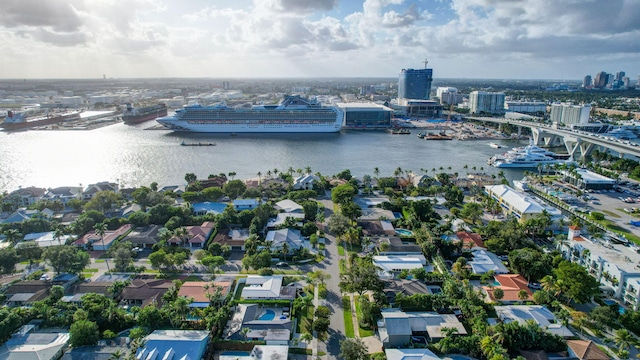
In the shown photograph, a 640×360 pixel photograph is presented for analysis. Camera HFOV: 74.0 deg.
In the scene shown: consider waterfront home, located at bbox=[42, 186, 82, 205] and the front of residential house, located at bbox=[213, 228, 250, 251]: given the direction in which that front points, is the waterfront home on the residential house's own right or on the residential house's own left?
on the residential house's own right

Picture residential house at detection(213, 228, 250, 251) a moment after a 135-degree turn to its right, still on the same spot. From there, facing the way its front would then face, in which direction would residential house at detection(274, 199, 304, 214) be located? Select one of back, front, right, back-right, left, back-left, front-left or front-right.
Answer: right

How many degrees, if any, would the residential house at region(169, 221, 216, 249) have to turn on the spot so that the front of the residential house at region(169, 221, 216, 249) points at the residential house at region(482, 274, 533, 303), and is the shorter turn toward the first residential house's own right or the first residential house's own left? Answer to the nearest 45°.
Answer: approximately 45° to the first residential house's own left

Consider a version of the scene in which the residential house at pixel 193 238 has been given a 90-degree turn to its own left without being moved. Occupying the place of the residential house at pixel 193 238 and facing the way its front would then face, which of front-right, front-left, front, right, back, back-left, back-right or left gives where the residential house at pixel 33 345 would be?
back-right

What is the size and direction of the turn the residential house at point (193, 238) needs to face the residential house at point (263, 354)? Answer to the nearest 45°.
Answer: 0° — it already faces it

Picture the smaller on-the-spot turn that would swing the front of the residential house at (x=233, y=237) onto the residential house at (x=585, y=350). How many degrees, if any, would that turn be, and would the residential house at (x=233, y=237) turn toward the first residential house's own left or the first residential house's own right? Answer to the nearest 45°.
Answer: approximately 45° to the first residential house's own left

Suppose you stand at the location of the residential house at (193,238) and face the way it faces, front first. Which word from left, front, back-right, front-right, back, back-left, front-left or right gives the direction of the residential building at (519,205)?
left

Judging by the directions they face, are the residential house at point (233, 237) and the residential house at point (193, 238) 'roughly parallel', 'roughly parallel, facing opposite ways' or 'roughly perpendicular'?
roughly parallel

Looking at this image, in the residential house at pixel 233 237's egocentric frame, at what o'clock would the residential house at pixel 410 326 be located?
the residential house at pixel 410 326 is roughly at 11 o'clock from the residential house at pixel 233 237.

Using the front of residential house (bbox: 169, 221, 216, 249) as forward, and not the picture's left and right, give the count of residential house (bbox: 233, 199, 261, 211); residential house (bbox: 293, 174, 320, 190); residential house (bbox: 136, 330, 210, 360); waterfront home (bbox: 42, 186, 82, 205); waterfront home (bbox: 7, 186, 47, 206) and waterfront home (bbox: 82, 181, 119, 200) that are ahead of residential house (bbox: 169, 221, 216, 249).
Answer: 1

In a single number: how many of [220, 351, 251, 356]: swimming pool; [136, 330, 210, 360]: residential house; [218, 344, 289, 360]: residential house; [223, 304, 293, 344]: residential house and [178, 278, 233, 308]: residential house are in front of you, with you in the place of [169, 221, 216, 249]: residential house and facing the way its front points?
5

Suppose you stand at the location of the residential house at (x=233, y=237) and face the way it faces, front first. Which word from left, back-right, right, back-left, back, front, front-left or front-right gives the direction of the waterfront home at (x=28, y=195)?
back-right

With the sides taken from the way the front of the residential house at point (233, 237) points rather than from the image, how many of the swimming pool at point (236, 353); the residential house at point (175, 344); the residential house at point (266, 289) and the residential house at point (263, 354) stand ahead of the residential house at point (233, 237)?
4

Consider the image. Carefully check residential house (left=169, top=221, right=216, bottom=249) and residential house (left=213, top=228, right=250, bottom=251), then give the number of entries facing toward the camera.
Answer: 2

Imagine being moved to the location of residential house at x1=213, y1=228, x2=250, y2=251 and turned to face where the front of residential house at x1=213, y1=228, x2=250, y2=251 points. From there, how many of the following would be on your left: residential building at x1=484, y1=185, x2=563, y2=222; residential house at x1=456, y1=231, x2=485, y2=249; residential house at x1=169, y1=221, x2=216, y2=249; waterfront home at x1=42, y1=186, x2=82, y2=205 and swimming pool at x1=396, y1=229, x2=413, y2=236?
3

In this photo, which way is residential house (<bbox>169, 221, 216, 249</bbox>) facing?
toward the camera
